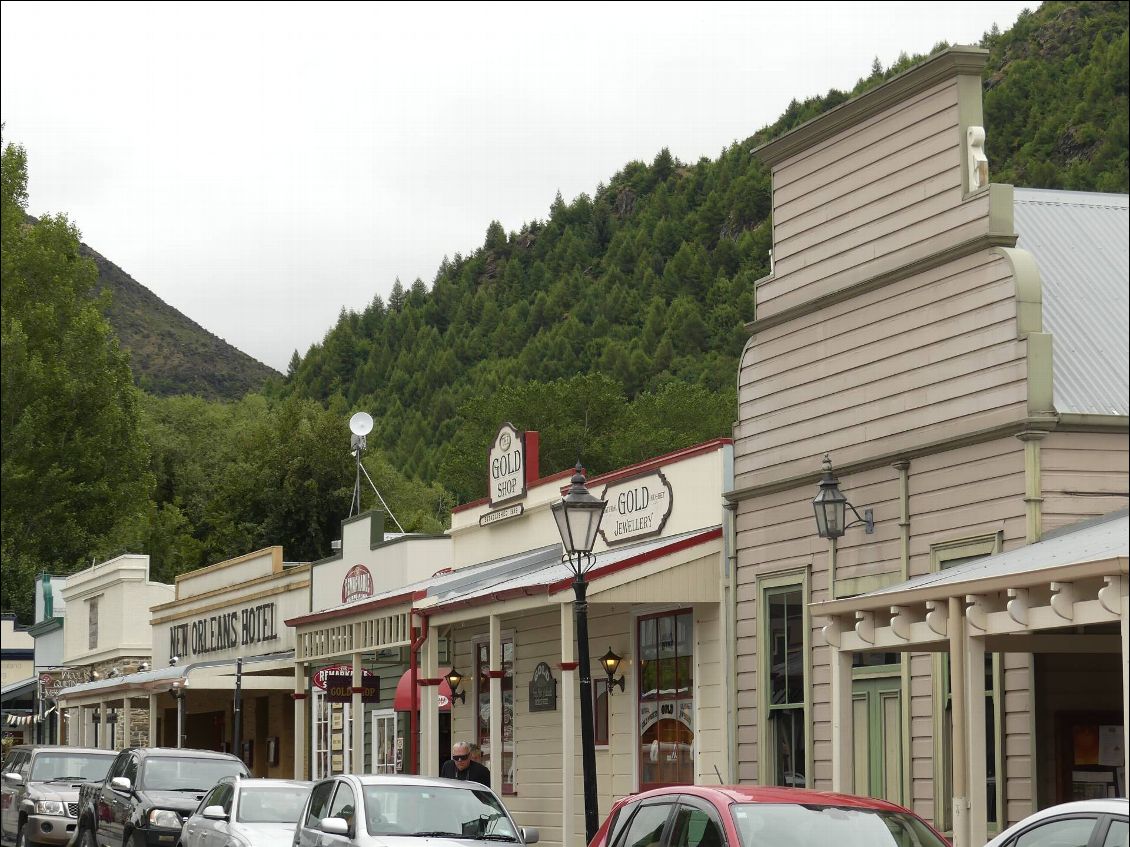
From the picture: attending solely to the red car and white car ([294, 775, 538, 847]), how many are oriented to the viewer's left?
0

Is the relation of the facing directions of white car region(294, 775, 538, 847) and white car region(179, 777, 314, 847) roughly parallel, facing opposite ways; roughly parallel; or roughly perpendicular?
roughly parallel

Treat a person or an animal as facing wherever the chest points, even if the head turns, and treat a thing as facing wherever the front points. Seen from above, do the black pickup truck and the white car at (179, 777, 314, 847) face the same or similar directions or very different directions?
same or similar directions

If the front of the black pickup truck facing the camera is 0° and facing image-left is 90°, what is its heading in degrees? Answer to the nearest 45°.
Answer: approximately 315°

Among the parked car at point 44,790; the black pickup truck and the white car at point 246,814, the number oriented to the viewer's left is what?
0

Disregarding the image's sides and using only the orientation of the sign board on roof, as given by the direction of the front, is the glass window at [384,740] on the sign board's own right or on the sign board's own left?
on the sign board's own right

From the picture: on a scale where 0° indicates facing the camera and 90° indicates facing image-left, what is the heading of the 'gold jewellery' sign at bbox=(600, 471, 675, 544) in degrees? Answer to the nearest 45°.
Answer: approximately 45°

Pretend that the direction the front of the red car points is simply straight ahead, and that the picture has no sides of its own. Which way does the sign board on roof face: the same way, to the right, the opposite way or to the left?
to the right

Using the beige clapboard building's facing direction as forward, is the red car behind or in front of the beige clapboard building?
in front
